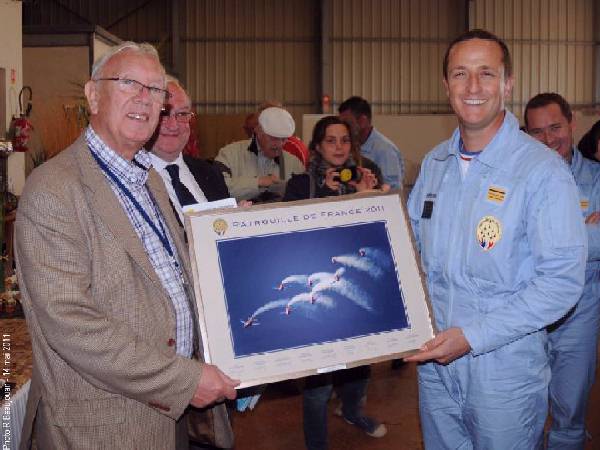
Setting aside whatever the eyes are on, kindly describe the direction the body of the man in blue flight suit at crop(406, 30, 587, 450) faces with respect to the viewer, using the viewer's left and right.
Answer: facing the viewer and to the left of the viewer

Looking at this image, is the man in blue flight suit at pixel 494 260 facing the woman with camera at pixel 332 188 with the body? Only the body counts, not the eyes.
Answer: no

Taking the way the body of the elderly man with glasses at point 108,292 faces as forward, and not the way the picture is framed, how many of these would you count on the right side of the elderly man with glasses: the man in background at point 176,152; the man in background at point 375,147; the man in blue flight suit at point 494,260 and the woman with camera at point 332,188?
0

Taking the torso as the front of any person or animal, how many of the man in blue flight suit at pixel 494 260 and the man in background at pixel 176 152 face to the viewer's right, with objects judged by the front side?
0

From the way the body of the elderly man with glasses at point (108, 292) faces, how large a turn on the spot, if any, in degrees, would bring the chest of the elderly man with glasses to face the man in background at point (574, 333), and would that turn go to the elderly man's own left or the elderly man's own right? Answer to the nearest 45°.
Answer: approximately 90° to the elderly man's own left

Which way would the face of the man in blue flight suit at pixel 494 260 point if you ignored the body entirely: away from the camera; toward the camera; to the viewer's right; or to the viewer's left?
toward the camera

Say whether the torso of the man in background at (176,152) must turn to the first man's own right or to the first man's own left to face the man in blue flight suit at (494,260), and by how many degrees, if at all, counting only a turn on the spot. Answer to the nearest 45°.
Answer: approximately 45° to the first man's own left

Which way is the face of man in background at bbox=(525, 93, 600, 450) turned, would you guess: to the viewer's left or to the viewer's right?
to the viewer's left

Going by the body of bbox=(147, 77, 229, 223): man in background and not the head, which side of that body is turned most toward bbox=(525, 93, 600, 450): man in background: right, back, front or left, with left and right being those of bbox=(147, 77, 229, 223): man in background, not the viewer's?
left

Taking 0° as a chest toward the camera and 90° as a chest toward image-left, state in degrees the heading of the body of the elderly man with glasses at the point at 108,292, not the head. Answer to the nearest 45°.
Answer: approximately 315°

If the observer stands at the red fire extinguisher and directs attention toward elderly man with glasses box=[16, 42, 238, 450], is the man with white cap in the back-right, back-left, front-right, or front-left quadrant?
front-left

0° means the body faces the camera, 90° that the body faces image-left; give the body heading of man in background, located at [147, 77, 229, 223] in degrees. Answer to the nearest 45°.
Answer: approximately 0°

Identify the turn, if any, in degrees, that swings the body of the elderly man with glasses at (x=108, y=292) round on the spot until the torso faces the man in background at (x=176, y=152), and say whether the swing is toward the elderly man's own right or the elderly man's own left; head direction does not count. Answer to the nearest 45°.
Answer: approximately 135° to the elderly man's own left
